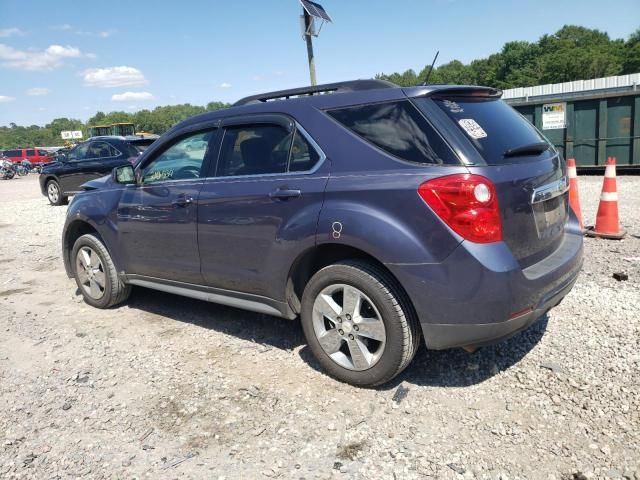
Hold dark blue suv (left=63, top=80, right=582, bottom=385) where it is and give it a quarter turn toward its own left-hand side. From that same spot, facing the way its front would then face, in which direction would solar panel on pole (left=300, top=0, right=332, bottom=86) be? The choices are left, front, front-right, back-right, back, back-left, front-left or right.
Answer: back-right

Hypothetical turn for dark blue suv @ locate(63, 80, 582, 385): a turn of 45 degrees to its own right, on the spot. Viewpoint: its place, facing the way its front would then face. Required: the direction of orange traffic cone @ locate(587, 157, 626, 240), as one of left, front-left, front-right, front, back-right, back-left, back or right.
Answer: front-right

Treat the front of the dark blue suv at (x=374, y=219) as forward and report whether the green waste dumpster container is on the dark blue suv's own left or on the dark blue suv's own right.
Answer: on the dark blue suv's own right

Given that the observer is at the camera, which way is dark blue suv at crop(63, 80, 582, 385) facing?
facing away from the viewer and to the left of the viewer

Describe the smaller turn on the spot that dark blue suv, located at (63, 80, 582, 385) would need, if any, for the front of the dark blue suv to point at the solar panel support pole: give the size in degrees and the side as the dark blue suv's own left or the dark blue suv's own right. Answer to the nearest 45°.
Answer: approximately 45° to the dark blue suv's own right
